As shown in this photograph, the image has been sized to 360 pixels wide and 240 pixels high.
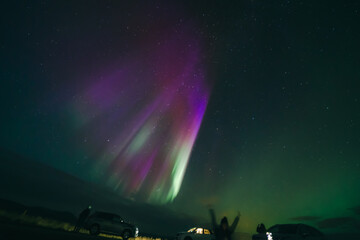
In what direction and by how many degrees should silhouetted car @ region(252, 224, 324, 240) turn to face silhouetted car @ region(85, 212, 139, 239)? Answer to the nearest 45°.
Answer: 0° — it already faces it

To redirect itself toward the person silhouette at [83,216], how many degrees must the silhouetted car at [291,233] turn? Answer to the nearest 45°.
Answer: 0° — it already faces it

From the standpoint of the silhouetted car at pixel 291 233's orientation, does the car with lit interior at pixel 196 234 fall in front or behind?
in front

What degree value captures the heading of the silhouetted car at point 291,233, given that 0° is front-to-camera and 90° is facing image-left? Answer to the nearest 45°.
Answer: approximately 90°
